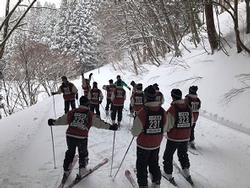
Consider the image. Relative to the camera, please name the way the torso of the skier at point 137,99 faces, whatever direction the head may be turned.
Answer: away from the camera

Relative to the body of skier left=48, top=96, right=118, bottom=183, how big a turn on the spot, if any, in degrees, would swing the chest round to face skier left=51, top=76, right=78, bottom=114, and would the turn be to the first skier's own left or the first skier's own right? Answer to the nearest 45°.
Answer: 0° — they already face them

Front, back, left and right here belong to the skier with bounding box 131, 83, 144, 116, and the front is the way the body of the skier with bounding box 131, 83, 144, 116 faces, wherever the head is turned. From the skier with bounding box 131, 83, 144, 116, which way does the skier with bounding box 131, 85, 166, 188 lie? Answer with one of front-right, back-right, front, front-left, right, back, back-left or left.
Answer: back

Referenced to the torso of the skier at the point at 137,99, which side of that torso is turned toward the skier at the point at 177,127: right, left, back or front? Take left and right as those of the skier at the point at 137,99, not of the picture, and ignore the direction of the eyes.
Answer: back

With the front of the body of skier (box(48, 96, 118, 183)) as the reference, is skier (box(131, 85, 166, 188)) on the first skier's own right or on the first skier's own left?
on the first skier's own right

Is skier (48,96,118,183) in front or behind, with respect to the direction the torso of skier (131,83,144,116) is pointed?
behind

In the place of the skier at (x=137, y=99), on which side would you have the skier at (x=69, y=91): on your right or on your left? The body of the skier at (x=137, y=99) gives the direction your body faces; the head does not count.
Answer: on your left

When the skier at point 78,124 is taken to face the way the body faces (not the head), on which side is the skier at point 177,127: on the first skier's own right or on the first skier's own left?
on the first skier's own right

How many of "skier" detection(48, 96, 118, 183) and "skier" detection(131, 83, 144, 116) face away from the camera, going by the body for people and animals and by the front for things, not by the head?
2

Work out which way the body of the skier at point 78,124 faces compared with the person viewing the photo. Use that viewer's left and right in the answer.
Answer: facing away from the viewer
